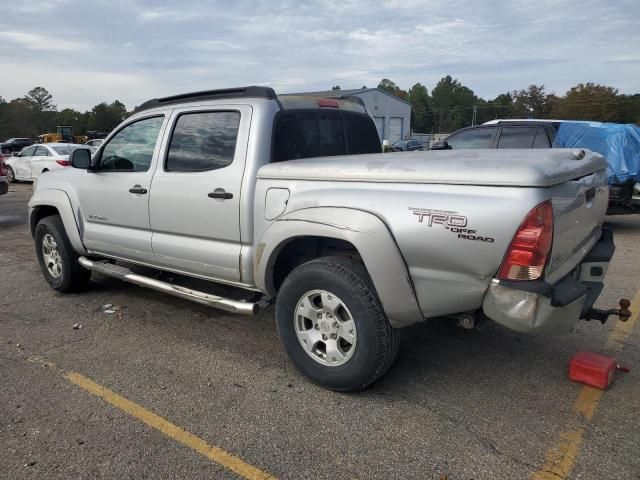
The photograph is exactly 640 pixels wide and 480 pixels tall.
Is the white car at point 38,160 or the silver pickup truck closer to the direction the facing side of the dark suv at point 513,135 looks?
the white car

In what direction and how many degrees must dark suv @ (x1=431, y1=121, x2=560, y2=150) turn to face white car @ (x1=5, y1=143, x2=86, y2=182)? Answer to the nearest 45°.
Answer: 0° — it already faces it

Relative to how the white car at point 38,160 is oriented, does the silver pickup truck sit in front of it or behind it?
behind

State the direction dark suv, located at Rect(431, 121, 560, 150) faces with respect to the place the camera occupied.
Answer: facing to the left of the viewer

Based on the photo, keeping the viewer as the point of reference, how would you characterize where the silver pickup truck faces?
facing away from the viewer and to the left of the viewer

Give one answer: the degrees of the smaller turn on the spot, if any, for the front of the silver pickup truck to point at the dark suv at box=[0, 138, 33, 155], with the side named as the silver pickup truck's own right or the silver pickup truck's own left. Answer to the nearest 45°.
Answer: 0° — it already faces it

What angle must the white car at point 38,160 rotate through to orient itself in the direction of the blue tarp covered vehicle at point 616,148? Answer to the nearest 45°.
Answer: approximately 180°

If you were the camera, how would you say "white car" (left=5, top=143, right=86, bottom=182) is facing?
facing away from the viewer and to the left of the viewer

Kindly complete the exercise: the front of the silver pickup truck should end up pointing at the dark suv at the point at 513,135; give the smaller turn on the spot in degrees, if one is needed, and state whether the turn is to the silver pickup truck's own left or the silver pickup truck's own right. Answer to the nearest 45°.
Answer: approximately 90° to the silver pickup truck's own right
